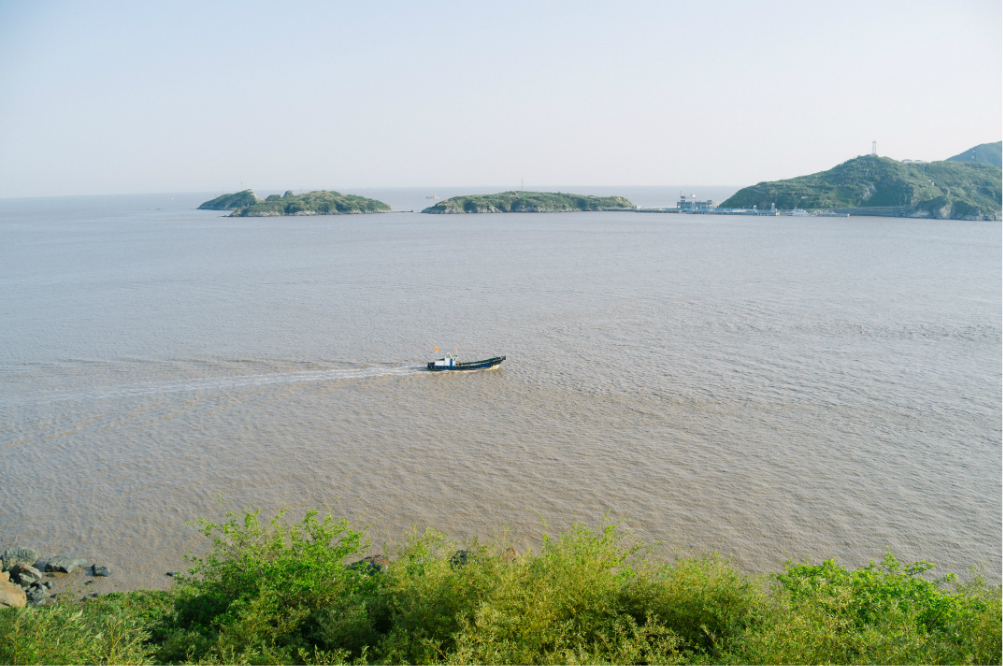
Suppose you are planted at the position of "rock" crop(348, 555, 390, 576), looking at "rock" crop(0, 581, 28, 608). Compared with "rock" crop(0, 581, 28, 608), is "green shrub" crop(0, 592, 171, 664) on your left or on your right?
left

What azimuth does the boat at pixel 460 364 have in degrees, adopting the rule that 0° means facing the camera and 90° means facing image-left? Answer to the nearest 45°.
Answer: approximately 270°

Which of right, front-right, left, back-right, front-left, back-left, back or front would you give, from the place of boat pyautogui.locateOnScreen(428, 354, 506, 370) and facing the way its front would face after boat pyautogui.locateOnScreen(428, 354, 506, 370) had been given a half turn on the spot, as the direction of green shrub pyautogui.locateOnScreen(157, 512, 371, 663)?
left

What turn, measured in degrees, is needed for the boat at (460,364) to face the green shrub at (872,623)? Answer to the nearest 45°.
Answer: approximately 90° to its right

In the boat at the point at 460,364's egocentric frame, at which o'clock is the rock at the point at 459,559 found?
The rock is roughly at 3 o'clock from the boat.

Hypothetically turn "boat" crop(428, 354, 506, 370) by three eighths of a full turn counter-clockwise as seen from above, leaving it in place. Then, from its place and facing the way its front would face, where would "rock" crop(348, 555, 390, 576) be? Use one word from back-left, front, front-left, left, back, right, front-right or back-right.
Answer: back-left

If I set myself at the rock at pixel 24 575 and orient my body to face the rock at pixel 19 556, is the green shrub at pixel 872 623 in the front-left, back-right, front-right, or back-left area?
back-right

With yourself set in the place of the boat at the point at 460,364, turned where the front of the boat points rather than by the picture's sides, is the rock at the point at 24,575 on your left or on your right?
on your right

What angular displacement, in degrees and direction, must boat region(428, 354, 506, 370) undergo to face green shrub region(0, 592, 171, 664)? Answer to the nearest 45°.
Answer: approximately 90° to its right
